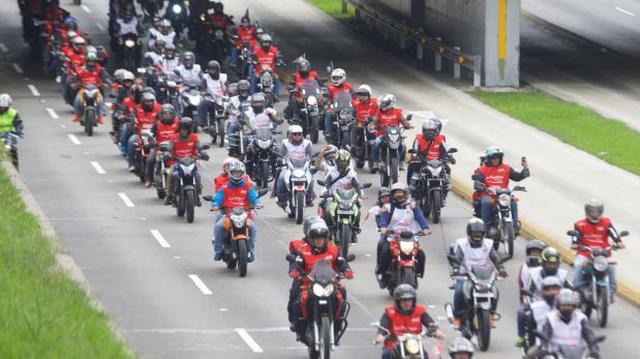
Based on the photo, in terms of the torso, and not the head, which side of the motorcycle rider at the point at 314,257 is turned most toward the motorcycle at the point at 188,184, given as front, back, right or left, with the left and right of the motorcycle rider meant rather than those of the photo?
back

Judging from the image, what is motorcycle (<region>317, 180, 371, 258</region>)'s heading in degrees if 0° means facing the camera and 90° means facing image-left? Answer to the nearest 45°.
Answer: approximately 0°

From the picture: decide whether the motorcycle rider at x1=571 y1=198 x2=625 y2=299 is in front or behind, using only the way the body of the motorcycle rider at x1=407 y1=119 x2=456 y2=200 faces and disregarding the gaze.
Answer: in front

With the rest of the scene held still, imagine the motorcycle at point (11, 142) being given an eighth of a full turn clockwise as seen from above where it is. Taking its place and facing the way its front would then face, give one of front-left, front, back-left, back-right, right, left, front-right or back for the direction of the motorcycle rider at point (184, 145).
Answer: left

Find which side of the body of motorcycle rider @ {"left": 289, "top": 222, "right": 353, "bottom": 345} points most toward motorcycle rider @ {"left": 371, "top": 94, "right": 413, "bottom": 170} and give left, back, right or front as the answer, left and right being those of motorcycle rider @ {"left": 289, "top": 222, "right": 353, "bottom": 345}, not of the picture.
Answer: back

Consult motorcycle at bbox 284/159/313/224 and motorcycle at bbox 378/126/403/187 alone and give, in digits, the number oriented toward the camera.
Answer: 2

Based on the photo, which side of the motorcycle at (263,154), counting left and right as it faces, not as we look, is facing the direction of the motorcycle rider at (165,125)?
right

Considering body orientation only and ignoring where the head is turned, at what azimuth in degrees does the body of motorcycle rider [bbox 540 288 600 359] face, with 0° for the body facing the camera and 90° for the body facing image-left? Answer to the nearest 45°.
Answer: approximately 0°
